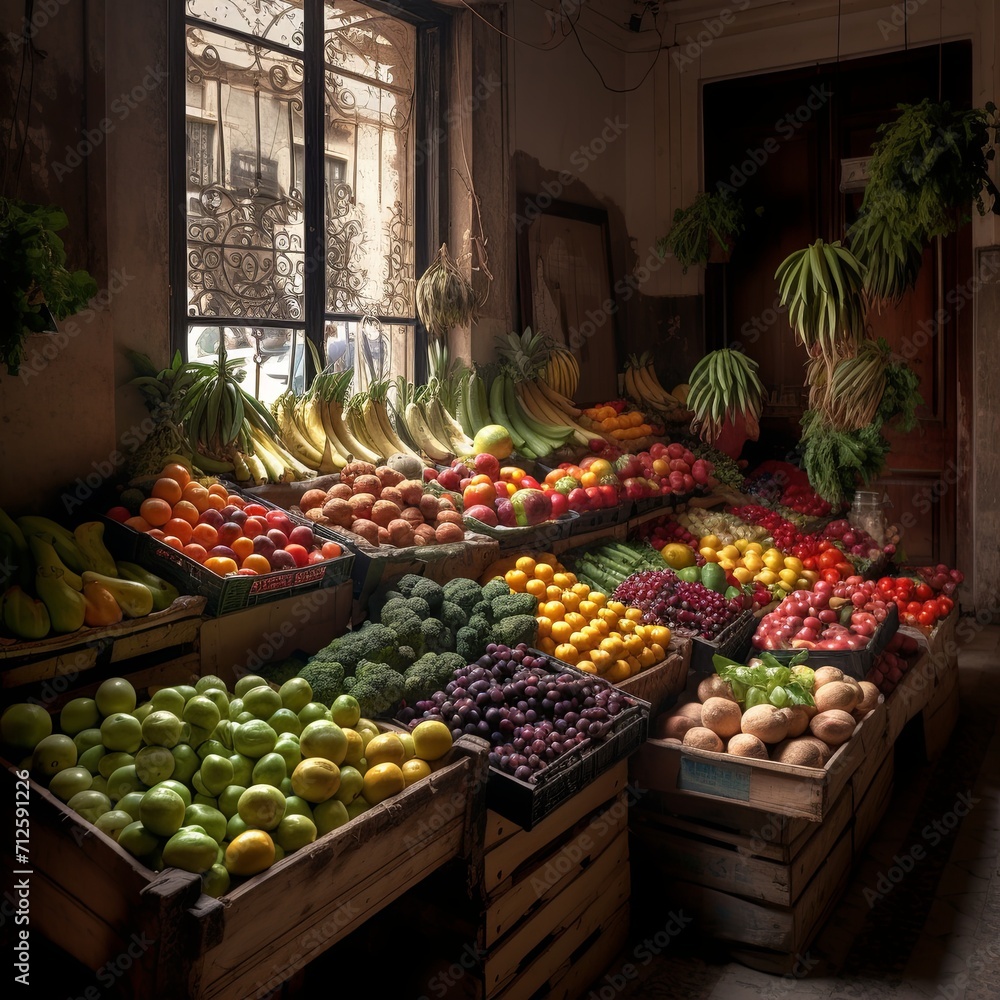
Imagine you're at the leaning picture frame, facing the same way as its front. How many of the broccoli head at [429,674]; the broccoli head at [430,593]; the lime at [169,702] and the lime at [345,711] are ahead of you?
4

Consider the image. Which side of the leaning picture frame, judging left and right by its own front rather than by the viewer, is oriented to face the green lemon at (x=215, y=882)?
front

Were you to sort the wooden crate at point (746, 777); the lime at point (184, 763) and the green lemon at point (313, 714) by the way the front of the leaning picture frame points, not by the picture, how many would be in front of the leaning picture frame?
3

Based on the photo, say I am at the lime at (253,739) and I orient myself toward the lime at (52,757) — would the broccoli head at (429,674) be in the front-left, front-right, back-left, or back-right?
back-right

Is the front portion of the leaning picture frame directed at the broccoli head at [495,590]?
yes

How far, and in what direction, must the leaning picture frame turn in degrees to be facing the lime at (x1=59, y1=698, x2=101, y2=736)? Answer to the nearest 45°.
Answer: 0° — it already faces it

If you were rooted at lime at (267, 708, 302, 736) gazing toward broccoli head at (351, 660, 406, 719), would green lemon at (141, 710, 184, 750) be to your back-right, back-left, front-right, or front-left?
back-left

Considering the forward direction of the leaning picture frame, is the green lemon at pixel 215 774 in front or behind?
in front

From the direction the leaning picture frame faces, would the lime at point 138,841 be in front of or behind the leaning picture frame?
in front

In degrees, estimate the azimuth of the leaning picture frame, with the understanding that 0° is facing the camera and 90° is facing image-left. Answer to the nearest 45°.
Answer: approximately 0°

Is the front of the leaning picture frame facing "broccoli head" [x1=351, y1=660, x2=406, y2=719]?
yes

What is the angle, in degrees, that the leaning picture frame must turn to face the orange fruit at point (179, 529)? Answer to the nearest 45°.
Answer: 0° — it already faces it
